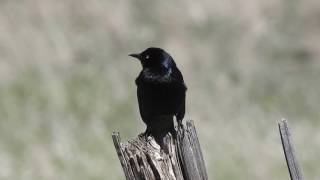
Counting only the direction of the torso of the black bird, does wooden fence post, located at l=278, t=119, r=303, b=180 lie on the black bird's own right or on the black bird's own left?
on the black bird's own left

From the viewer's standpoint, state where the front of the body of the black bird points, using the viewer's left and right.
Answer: facing the viewer and to the left of the viewer
